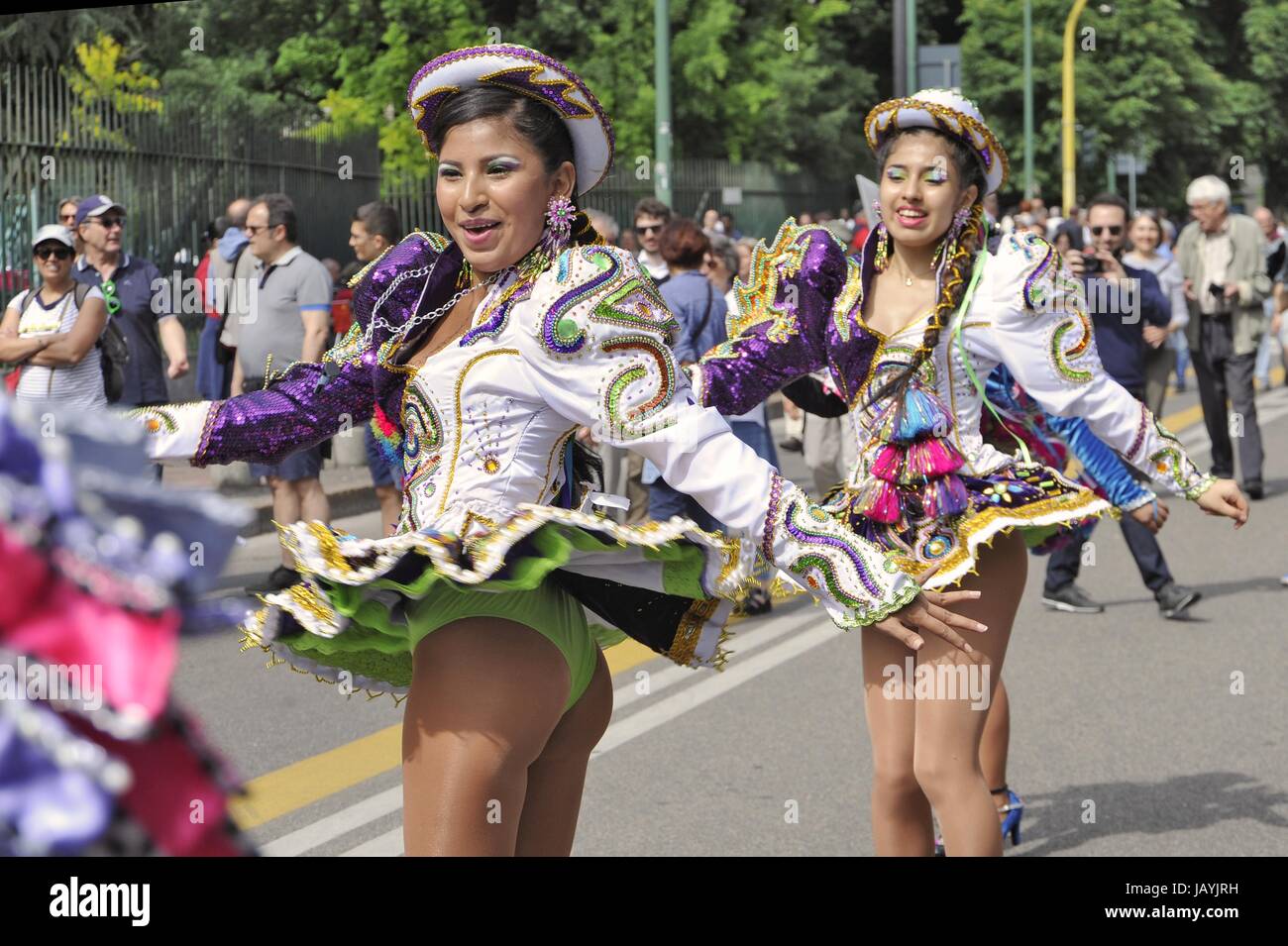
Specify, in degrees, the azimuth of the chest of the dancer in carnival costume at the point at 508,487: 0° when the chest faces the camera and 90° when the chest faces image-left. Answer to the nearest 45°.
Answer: approximately 45°

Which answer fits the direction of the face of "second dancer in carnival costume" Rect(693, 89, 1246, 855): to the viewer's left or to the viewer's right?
to the viewer's left

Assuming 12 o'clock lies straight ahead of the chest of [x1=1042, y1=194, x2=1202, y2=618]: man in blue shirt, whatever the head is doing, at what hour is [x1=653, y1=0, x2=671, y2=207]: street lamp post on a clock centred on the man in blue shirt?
The street lamp post is roughly at 5 o'clock from the man in blue shirt.

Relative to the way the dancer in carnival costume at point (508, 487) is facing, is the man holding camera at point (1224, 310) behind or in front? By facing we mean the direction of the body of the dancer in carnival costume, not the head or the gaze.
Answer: behind

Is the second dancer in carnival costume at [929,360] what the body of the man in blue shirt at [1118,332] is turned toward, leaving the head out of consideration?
yes

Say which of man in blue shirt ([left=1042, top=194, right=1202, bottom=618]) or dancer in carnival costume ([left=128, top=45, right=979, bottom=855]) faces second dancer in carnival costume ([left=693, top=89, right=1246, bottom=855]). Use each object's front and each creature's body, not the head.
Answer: the man in blue shirt

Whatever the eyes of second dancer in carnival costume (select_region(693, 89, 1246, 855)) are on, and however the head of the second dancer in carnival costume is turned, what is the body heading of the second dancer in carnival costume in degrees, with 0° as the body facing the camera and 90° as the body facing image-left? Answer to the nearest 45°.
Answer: approximately 0°

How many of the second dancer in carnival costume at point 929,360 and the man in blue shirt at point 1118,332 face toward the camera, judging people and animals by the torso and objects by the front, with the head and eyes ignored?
2

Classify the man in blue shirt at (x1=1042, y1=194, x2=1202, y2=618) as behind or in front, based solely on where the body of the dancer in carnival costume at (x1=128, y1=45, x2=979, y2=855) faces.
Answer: behind

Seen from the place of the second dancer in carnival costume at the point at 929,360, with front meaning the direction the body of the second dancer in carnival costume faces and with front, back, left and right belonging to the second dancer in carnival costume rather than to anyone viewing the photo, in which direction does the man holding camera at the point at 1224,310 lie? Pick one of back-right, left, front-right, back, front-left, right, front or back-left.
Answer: back

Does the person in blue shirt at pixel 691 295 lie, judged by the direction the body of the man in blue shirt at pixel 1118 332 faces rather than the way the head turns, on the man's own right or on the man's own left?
on the man's own right

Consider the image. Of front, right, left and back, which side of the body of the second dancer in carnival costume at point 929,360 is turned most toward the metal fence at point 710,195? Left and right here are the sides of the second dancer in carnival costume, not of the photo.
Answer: back

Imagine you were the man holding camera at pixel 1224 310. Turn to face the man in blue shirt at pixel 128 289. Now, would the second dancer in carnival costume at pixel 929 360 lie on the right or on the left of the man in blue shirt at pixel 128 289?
left

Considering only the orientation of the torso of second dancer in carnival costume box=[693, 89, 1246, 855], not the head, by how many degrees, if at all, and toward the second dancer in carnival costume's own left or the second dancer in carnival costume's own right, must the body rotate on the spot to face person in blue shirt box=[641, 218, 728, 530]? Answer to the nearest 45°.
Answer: approximately 180°
